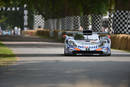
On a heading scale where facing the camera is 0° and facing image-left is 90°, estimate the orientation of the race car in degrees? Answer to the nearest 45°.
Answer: approximately 0°
